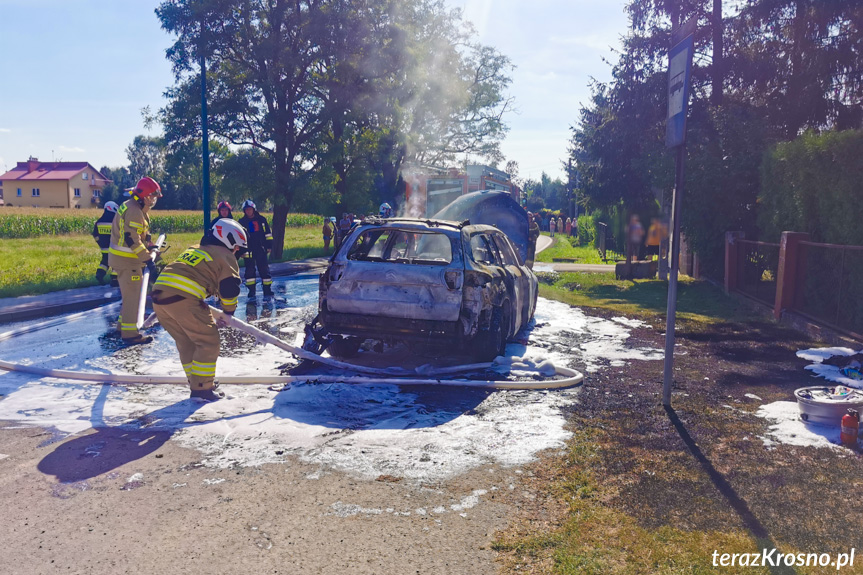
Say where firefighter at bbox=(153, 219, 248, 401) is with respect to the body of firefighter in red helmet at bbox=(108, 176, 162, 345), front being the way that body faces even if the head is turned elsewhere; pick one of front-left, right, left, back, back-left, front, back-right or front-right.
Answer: right

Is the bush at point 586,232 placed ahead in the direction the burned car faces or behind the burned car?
ahead

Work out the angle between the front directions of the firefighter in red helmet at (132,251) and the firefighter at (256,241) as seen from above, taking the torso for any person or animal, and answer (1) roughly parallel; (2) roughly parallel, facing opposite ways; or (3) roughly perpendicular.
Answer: roughly perpendicular

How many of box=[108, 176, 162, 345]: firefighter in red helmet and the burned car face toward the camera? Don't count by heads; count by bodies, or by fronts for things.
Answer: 0

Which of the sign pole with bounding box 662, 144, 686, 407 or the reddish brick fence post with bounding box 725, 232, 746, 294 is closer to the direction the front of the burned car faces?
the reddish brick fence post

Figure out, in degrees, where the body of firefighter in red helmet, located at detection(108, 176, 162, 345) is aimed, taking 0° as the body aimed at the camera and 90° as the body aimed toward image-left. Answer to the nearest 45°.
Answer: approximately 270°

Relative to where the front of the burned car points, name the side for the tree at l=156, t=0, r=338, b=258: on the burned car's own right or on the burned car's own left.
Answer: on the burned car's own left

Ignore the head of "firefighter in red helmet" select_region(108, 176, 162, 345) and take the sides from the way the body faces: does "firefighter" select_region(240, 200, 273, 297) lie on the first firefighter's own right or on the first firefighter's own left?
on the first firefighter's own left

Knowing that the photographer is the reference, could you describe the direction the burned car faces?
facing away from the viewer and to the right of the viewer

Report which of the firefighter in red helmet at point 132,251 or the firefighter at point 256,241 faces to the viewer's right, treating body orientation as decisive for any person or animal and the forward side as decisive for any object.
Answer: the firefighter in red helmet

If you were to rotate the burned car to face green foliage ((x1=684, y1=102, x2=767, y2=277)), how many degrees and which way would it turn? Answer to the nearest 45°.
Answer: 0° — it already faces it

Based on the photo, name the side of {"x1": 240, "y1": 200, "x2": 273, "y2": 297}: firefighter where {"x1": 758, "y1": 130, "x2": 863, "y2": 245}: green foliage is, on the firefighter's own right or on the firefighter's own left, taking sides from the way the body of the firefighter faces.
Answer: on the firefighter's own left

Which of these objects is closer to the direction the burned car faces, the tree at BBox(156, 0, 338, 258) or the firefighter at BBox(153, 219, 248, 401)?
the tree

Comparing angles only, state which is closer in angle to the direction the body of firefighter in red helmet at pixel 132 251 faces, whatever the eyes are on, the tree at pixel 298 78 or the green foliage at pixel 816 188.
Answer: the green foliage

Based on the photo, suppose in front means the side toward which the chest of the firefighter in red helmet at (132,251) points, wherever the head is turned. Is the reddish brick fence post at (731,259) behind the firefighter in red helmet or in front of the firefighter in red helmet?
in front

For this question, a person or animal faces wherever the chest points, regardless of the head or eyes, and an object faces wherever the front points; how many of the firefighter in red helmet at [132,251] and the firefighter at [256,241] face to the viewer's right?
1

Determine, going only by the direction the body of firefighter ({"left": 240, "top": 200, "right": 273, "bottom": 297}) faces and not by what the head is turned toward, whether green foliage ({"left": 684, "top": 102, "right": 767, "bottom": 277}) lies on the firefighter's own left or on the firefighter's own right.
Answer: on the firefighter's own left

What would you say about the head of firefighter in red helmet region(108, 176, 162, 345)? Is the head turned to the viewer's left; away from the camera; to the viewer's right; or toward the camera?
to the viewer's right

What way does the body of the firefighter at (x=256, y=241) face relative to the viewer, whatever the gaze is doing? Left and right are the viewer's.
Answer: facing the viewer
